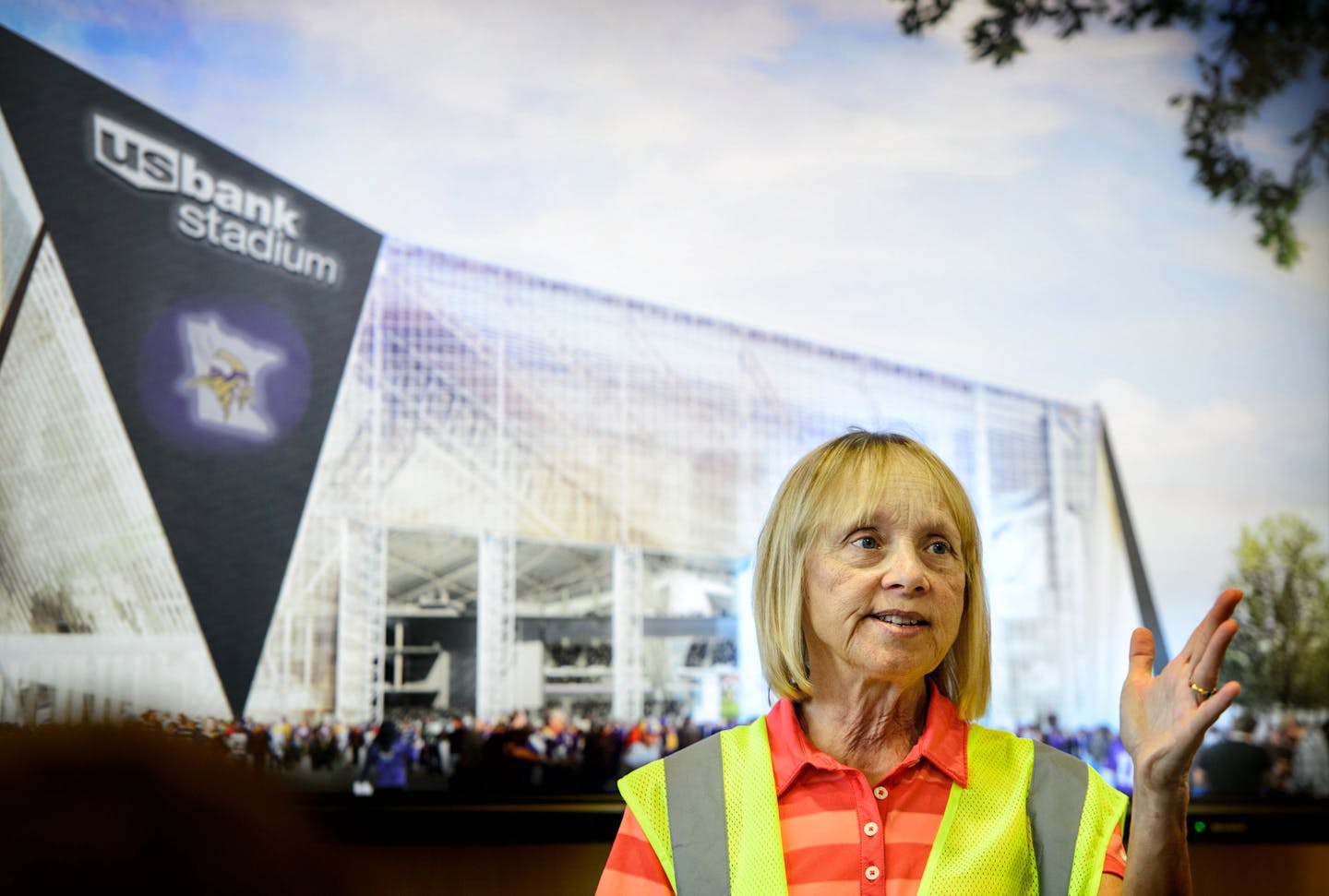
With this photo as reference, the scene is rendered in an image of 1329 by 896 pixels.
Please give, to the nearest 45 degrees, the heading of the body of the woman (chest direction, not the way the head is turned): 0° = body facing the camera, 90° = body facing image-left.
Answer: approximately 0°
